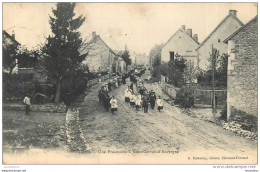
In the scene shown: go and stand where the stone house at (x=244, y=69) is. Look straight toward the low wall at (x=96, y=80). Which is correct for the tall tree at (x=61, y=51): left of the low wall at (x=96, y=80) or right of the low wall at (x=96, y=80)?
left

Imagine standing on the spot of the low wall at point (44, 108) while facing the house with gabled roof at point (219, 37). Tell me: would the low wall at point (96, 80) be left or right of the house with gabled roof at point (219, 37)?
left
